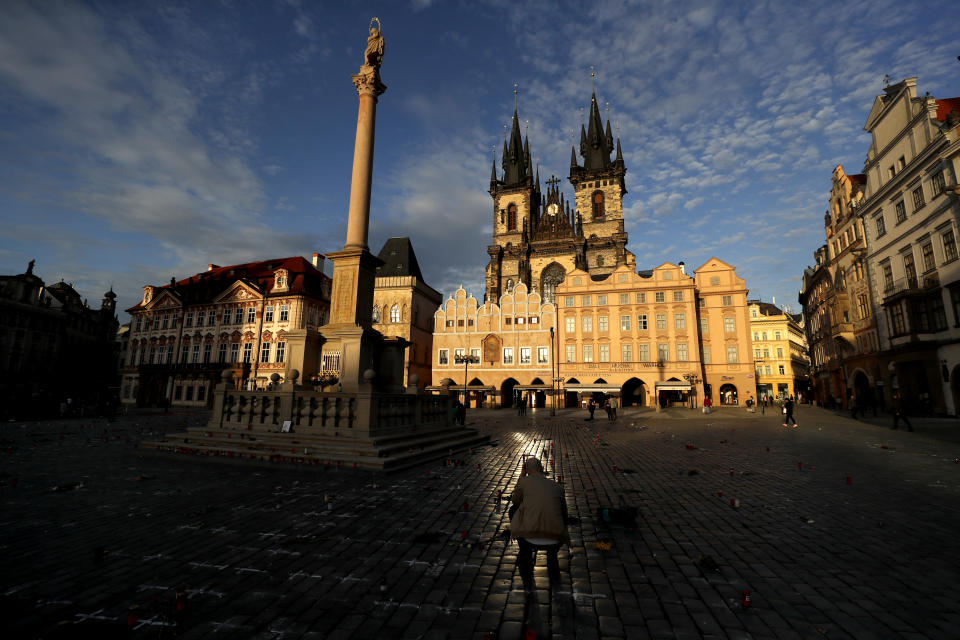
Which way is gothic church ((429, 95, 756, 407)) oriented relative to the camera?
toward the camera

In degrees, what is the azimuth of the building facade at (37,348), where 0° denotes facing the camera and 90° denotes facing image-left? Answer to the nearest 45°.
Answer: approximately 315°

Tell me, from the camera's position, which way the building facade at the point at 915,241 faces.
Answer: facing the viewer and to the left of the viewer

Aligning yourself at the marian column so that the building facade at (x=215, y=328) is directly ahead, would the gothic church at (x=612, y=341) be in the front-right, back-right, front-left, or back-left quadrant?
front-right

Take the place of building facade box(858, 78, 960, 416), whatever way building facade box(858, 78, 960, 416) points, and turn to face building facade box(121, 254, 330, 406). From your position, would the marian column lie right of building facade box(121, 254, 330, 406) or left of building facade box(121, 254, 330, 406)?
left

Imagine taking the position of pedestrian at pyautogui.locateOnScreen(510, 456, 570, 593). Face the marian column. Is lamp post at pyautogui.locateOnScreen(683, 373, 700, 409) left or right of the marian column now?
right

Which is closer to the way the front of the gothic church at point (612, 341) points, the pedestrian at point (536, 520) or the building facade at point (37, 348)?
the pedestrian

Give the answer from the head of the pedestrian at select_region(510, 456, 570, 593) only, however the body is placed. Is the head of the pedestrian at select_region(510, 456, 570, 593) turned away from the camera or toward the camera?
away from the camera

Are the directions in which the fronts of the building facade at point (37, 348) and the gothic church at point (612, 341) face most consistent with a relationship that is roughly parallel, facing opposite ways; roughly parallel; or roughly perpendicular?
roughly perpendicular

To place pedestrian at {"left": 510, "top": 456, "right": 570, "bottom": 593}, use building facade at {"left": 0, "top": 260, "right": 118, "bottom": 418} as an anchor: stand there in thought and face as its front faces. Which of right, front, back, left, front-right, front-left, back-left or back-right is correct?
front-right

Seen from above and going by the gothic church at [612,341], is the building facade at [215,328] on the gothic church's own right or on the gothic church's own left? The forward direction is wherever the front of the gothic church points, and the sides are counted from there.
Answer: on the gothic church's own right

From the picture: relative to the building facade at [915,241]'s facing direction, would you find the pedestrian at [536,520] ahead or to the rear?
ahead

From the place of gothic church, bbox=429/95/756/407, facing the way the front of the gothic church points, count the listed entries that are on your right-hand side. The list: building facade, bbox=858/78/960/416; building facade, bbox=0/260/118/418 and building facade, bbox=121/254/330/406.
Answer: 2

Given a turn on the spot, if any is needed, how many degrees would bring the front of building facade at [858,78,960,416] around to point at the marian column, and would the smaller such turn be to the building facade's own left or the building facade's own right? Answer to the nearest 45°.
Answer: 0° — it already faces it

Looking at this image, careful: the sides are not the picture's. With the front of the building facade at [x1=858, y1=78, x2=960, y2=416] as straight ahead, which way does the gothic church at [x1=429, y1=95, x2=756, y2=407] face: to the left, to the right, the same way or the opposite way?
to the left

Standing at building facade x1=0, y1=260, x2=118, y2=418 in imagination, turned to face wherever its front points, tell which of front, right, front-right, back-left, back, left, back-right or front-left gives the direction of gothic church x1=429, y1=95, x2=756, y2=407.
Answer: front

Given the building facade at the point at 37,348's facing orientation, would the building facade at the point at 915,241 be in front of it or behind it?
in front

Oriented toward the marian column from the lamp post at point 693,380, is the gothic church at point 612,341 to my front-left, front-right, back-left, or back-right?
back-right
